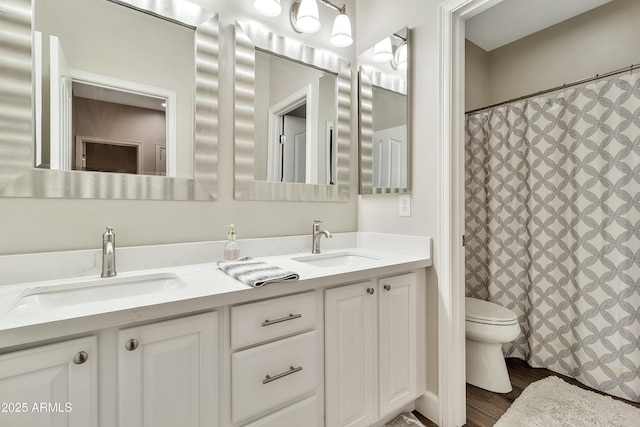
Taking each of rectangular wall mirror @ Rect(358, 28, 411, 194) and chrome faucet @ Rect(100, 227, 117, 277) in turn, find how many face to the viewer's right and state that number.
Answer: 0

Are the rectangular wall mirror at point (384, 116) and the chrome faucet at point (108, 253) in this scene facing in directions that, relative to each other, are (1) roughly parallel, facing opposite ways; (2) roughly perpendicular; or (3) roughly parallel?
roughly perpendicular

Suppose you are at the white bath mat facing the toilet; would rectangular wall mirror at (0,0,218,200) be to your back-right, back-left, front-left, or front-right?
front-left

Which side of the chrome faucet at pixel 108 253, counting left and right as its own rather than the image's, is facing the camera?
front

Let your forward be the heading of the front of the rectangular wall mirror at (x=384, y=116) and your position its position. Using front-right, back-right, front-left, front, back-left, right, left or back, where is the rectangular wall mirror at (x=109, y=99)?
front

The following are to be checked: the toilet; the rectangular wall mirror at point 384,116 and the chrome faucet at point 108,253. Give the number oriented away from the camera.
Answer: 0

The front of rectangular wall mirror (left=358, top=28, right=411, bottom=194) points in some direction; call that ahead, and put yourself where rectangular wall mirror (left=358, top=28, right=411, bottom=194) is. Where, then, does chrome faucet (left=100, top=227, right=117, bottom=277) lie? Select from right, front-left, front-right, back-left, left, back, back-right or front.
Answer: front

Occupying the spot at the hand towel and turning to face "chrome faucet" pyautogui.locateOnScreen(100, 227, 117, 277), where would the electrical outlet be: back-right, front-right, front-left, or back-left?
back-right
